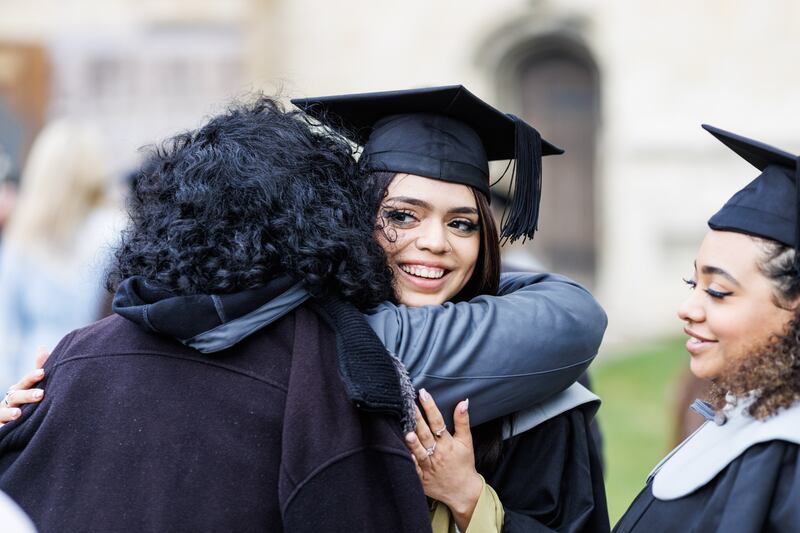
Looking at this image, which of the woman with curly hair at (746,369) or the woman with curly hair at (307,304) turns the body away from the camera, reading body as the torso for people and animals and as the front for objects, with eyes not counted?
the woman with curly hair at (307,304)

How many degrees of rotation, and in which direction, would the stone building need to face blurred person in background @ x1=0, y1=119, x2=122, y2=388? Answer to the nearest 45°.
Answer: approximately 45° to its right

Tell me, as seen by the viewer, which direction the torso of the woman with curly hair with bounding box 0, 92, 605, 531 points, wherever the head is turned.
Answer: away from the camera

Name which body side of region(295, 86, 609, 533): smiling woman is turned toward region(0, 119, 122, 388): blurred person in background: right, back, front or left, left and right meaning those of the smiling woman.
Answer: right

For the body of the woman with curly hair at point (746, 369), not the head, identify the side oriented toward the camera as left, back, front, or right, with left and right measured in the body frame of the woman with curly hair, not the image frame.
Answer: left

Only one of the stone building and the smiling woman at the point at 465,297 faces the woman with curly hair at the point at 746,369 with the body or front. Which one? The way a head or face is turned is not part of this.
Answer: the stone building

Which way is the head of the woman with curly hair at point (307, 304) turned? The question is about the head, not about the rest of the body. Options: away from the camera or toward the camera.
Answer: away from the camera

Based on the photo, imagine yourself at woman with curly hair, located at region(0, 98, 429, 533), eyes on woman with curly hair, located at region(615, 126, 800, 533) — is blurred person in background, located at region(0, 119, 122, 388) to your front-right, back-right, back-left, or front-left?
back-left

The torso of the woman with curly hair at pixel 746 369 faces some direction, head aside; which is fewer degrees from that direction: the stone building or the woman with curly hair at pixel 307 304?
the woman with curly hair

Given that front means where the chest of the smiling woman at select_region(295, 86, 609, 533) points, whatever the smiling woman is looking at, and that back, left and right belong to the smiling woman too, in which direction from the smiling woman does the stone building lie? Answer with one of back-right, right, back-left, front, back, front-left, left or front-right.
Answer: back-right

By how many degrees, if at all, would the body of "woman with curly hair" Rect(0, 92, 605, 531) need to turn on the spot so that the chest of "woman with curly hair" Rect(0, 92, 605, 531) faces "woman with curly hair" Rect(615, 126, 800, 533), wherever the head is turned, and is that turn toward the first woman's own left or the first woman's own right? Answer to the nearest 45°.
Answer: approximately 90° to the first woman's own right

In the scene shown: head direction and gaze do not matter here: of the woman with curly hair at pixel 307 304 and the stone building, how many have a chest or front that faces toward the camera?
1
